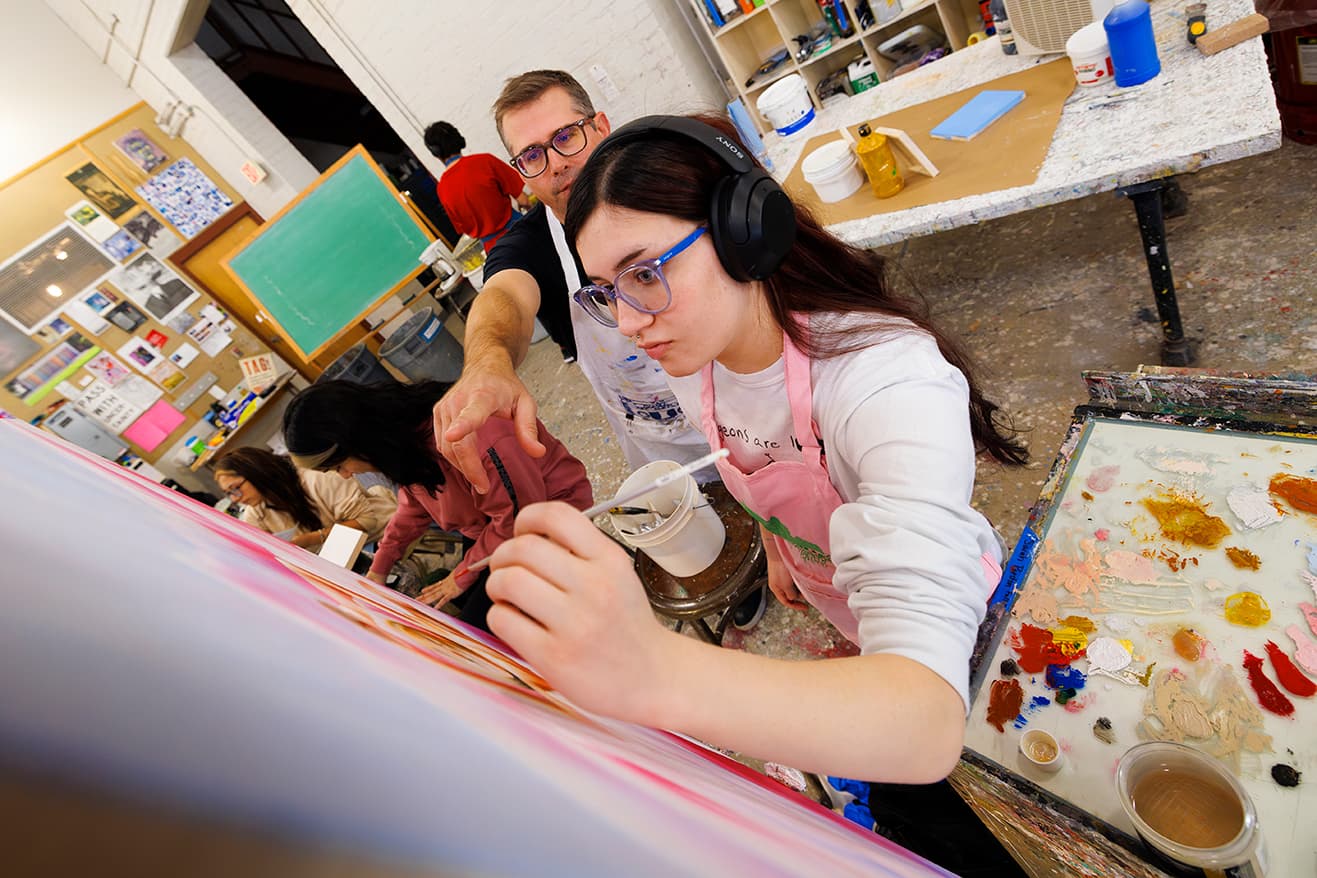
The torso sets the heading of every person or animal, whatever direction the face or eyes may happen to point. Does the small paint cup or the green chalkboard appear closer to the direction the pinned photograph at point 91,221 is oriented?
the small paint cup

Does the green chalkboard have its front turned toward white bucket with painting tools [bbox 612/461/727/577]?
yes

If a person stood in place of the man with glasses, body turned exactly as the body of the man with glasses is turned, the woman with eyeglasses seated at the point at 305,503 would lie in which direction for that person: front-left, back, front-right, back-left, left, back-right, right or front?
right

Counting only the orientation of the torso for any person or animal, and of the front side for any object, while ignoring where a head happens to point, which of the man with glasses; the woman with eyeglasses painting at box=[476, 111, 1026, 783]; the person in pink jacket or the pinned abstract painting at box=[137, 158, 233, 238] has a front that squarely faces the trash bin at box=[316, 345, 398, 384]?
the pinned abstract painting

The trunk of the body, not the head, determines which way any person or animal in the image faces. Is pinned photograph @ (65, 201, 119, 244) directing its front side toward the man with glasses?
yes

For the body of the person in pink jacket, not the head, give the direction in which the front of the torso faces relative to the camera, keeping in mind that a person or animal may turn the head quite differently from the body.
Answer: to the viewer's left
